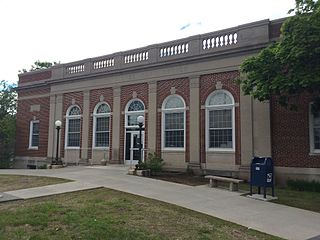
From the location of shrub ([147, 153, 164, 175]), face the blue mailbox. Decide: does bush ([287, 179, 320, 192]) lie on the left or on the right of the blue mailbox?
left

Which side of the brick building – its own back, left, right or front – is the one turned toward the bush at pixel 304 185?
left

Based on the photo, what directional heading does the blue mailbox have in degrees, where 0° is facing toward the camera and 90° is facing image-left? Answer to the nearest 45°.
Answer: approximately 45°

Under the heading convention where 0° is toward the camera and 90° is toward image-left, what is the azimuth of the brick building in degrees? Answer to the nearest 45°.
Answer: approximately 45°

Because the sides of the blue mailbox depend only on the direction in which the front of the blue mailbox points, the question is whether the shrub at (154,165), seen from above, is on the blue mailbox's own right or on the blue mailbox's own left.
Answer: on the blue mailbox's own right

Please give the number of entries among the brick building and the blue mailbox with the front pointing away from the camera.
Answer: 0
